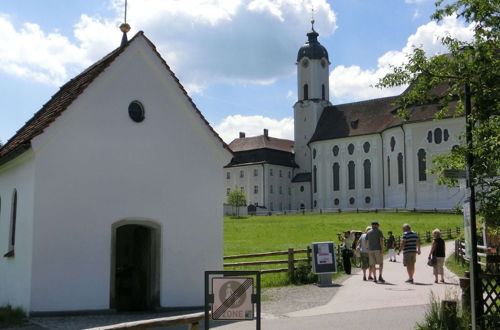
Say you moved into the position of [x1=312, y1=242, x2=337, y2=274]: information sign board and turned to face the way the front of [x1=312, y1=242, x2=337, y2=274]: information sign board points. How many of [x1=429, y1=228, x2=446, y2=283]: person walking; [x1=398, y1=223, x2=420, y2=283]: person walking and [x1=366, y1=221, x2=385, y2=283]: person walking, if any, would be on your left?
3

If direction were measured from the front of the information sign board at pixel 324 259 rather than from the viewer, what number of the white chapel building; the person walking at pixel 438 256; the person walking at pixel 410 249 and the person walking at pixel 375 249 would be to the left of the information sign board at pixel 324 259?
3

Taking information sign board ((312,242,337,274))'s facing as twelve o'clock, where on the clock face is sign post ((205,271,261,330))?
The sign post is roughly at 12 o'clock from the information sign board.

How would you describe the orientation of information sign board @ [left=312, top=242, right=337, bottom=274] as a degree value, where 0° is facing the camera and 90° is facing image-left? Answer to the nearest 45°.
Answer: approximately 0°
